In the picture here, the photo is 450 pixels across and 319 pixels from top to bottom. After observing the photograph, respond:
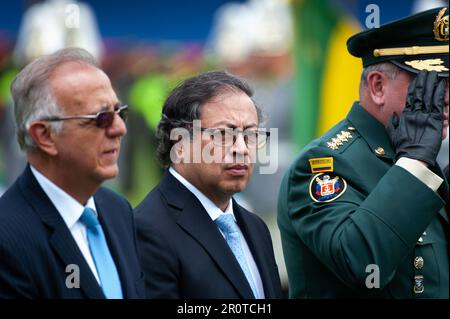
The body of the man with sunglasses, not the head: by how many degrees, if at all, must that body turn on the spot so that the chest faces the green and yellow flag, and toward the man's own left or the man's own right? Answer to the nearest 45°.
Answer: approximately 90° to the man's own left

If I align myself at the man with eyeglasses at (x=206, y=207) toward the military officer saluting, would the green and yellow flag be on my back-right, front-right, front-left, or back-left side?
front-left

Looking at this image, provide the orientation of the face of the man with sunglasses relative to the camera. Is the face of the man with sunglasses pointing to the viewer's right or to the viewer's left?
to the viewer's right

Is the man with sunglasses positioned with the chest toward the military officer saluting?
no

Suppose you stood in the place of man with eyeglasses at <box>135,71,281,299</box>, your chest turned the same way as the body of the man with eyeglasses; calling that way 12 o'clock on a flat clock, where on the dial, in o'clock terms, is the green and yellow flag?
The green and yellow flag is roughly at 8 o'clock from the man with eyeglasses.

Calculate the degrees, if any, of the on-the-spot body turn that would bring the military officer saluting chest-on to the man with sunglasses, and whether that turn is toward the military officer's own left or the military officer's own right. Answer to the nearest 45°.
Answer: approximately 90° to the military officer's own right

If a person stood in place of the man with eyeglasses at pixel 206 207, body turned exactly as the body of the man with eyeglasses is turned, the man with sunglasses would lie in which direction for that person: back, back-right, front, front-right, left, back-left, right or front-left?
right

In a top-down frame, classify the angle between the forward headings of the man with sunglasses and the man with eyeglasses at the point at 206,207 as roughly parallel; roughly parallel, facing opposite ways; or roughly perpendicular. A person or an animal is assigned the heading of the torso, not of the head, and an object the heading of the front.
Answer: roughly parallel

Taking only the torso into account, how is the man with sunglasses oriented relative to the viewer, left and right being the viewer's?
facing the viewer and to the right of the viewer

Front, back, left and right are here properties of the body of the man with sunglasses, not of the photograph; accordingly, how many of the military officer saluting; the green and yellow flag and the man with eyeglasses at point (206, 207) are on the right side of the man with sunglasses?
0

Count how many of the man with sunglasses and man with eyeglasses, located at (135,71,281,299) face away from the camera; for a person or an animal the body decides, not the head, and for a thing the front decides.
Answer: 0

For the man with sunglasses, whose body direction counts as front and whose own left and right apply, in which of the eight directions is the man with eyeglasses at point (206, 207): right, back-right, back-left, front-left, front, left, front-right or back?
left
